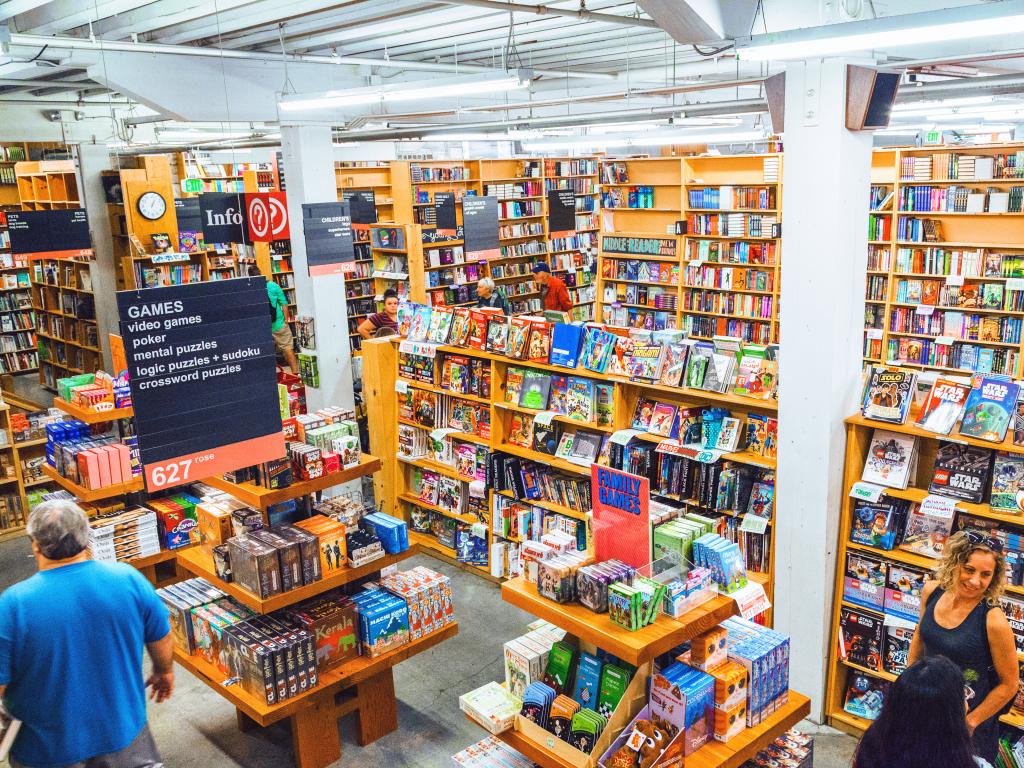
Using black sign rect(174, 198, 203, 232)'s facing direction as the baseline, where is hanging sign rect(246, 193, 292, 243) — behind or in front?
in front

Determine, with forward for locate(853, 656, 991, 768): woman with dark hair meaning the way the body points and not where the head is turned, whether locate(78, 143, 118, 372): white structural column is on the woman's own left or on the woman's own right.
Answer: on the woman's own left

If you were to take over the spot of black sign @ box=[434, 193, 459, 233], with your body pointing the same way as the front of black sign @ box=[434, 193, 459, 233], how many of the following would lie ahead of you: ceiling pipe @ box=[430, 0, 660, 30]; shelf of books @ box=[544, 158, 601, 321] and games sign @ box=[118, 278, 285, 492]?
2

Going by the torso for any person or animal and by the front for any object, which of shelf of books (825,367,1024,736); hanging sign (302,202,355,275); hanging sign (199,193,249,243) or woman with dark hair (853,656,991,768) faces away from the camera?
the woman with dark hair

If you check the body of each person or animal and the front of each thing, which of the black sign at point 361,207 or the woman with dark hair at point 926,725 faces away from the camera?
the woman with dark hair

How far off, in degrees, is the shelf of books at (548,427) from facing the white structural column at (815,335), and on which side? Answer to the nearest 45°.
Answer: approximately 90° to its left

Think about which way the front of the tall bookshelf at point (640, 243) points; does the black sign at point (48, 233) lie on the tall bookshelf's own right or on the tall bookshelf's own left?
on the tall bookshelf's own right

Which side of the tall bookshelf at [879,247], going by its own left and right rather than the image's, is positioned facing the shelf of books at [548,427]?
front

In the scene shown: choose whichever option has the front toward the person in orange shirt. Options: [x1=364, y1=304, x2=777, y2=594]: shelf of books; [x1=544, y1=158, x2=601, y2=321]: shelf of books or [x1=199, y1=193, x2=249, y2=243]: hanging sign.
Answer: [x1=544, y1=158, x2=601, y2=321]: shelf of books
